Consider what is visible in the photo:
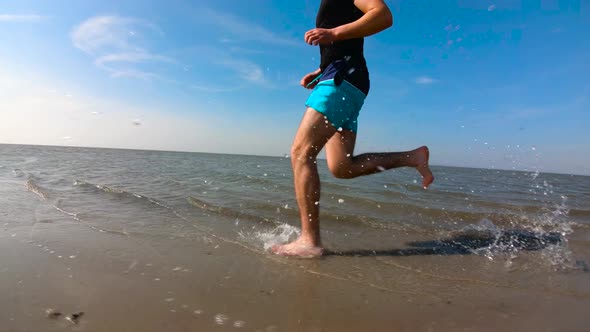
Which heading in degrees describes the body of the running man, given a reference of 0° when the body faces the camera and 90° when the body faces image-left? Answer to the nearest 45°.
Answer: approximately 90°

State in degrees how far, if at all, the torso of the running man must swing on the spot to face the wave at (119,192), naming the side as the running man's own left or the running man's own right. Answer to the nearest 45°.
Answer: approximately 45° to the running man's own right
